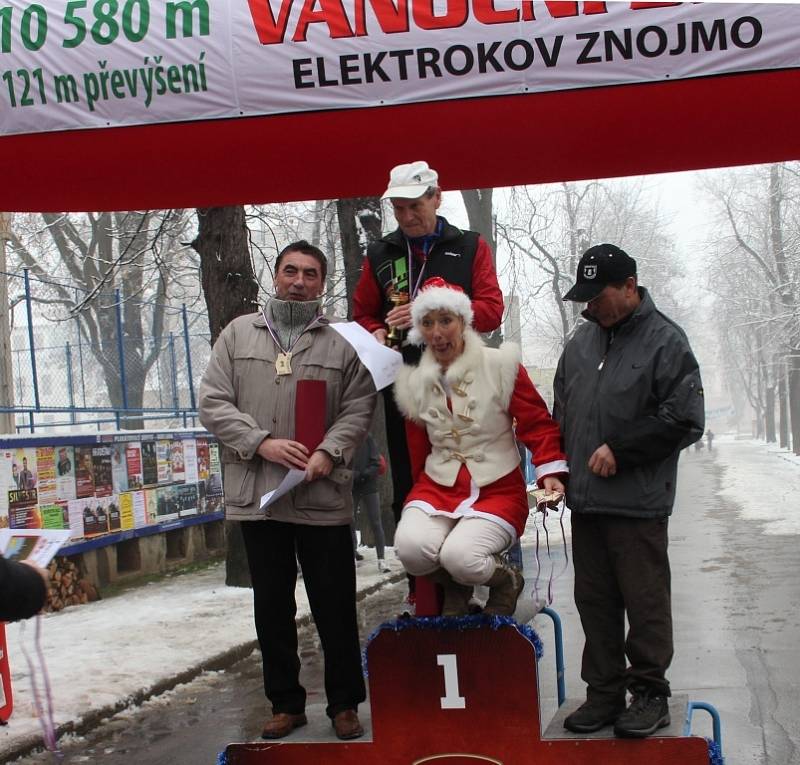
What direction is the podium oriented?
toward the camera

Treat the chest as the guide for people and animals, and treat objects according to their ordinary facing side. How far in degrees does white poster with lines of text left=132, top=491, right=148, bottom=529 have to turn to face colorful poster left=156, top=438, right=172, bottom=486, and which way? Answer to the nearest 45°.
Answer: approximately 135° to its left

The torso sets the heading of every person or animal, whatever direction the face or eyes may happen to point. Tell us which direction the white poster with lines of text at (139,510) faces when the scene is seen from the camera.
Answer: facing the viewer and to the right of the viewer

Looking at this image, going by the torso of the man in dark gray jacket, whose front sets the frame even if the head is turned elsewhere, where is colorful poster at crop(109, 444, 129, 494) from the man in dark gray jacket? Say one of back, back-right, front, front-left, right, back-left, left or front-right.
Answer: right

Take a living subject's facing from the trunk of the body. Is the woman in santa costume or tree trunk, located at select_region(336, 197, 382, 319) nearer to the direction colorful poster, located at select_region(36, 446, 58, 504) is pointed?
the woman in santa costume

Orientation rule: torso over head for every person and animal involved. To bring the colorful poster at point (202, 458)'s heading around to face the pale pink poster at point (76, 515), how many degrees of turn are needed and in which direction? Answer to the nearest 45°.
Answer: approximately 45° to its right

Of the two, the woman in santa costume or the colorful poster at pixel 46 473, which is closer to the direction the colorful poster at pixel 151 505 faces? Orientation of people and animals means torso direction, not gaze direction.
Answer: the woman in santa costume

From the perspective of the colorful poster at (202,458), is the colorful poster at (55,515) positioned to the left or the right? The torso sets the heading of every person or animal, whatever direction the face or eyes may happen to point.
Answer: on its right

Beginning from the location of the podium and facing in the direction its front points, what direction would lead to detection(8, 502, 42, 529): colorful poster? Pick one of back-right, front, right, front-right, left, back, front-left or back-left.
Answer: back-right

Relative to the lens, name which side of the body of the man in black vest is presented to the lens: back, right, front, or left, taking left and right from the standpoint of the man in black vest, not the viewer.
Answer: front

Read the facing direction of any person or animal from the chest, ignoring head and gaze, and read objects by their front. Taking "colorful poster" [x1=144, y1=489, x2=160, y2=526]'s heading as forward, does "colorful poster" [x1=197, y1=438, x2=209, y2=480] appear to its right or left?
on its left

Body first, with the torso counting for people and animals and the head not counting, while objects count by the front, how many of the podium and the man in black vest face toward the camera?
2

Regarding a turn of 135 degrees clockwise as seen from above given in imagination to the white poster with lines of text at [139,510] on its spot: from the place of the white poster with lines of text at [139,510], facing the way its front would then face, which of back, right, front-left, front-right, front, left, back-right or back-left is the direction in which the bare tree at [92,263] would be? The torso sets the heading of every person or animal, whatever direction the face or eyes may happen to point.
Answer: right
